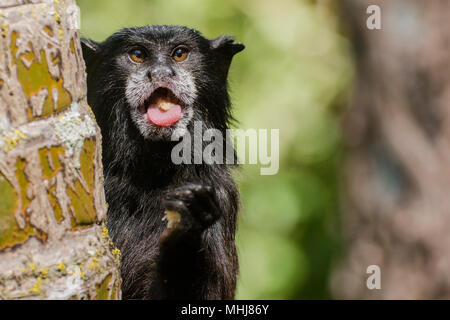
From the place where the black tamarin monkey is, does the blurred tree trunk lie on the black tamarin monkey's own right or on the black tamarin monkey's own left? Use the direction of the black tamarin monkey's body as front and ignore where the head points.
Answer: on the black tamarin monkey's own left

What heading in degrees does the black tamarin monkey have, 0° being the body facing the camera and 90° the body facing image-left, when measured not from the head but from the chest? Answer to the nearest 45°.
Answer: approximately 0°
